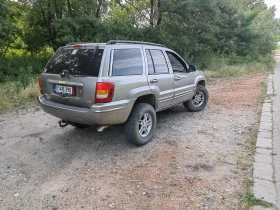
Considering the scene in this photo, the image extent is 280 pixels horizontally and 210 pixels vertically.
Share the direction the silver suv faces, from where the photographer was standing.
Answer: facing away from the viewer and to the right of the viewer
